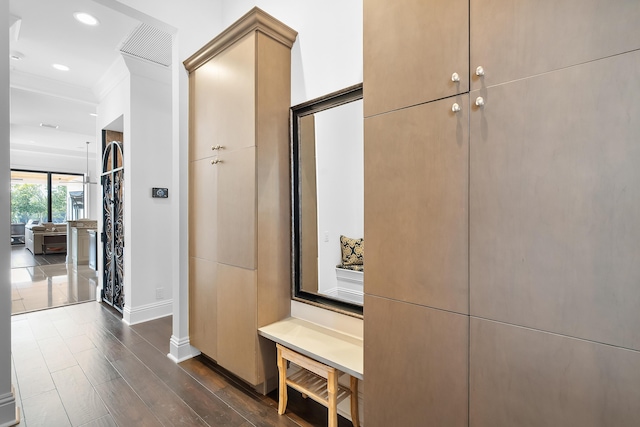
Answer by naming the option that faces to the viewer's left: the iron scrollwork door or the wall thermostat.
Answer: the iron scrollwork door

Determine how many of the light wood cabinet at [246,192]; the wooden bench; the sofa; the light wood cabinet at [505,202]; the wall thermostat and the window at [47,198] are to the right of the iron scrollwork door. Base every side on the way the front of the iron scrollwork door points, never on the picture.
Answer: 2

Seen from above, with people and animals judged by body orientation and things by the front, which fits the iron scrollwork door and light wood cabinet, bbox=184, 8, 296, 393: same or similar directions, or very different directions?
same or similar directions

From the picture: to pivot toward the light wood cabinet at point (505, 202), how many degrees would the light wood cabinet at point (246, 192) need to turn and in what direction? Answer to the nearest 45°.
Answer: approximately 90° to its left

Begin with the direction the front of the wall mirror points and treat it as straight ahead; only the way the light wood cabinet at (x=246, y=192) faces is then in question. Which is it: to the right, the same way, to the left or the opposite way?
the same way

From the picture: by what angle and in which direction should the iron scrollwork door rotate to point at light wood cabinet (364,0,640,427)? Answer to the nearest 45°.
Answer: approximately 90° to its left

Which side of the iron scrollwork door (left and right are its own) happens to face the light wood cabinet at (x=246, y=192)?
left

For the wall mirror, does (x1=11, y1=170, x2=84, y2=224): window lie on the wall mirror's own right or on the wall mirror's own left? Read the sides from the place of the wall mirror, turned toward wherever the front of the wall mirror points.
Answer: on the wall mirror's own right

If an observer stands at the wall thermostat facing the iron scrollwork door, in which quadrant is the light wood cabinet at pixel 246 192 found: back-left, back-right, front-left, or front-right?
back-left

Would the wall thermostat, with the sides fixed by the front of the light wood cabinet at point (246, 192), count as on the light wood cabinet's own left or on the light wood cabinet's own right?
on the light wood cabinet's own right

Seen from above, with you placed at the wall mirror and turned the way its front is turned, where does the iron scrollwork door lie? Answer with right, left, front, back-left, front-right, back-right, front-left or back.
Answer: right

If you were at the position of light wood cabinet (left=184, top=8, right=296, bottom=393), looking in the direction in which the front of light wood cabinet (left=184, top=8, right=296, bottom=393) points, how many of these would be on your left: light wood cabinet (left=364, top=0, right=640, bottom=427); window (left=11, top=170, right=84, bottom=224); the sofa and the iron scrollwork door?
1

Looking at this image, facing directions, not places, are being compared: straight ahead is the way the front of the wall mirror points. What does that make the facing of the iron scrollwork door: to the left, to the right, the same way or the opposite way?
the same way

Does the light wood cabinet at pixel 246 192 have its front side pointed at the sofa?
no

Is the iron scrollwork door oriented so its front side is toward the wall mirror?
no

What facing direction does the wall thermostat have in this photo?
toward the camera

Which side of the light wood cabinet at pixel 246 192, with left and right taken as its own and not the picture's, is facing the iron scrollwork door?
right
